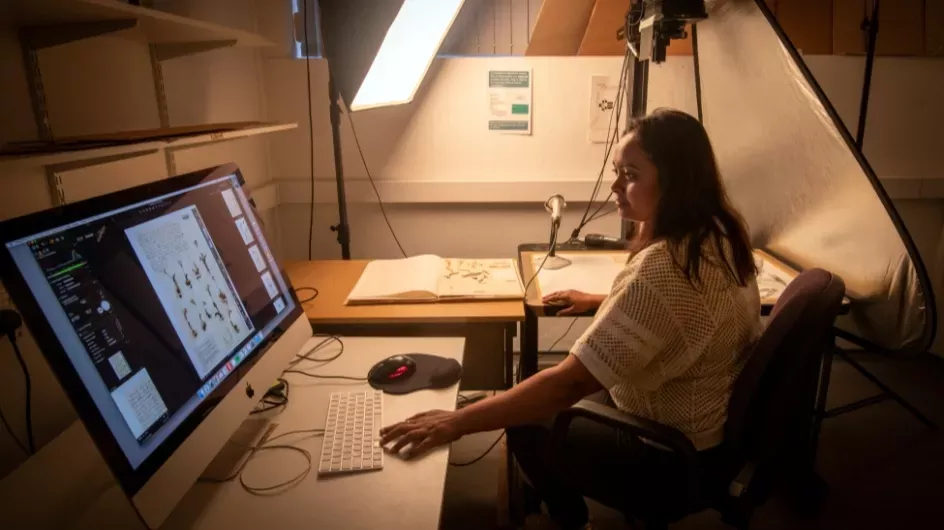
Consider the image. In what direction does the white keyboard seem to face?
to the viewer's right

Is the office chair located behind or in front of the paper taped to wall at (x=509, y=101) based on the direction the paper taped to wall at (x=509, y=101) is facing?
in front

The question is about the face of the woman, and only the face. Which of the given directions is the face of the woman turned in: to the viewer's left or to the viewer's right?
to the viewer's left

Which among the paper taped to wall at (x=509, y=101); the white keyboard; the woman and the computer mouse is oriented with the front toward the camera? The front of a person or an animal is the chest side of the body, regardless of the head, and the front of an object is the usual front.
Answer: the paper taped to wall

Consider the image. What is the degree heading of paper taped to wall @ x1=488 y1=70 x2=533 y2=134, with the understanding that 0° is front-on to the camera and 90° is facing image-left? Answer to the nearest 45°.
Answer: approximately 0°

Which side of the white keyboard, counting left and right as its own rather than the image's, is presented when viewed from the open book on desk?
left

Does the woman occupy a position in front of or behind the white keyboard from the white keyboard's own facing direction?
in front

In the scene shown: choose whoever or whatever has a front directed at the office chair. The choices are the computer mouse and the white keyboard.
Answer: the white keyboard

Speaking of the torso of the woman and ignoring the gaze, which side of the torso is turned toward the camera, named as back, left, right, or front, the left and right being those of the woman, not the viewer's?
left

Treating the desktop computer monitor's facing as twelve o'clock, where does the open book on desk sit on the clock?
The open book on desk is roughly at 9 o'clock from the desktop computer monitor.

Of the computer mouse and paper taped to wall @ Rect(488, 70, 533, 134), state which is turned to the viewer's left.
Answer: the computer mouse

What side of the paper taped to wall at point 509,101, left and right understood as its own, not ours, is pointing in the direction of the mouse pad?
front
